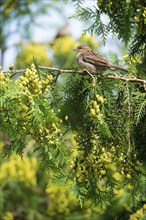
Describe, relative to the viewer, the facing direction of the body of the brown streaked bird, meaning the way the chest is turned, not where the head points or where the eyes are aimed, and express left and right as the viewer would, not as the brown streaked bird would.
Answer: facing to the left of the viewer
